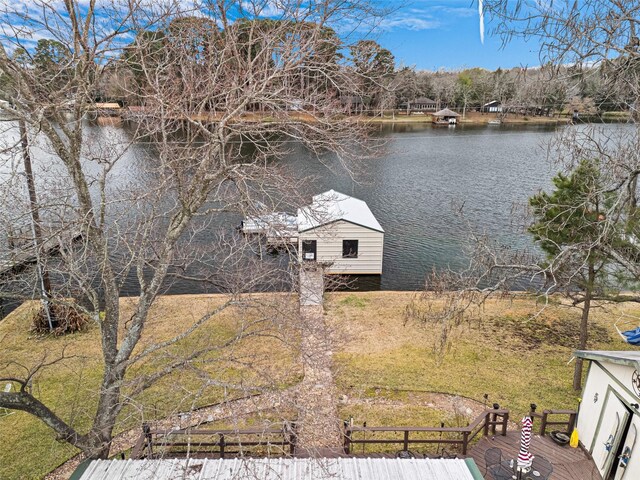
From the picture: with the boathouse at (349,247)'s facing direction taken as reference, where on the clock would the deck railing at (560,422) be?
The deck railing is roughly at 11 o'clock from the boathouse.

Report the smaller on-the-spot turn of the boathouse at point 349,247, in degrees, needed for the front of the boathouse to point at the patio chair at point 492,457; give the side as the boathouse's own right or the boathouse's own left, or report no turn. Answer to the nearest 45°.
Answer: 0° — it already faces it

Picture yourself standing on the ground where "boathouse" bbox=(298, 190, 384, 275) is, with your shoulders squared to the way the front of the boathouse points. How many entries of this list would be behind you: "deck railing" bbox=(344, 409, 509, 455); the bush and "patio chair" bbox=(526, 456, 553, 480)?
0

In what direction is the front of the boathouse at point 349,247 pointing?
toward the camera

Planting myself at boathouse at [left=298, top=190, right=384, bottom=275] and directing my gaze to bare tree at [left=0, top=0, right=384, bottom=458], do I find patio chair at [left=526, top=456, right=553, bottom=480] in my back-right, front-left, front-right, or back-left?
front-left

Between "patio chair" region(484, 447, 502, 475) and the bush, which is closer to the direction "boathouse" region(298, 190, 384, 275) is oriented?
the patio chair

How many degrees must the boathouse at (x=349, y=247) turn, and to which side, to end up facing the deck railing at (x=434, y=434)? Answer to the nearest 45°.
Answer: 0° — it already faces it

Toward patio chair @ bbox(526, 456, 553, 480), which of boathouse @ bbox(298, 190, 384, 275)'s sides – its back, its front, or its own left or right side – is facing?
front

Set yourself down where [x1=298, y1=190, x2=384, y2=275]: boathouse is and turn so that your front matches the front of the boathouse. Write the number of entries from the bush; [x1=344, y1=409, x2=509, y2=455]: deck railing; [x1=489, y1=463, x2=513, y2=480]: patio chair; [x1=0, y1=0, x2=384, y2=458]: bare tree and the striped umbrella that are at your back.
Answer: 0

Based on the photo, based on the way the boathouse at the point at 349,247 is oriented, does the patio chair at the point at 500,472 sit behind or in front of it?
in front

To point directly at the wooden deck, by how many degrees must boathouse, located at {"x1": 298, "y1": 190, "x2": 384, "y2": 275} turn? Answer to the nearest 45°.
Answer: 0° — it already faces it

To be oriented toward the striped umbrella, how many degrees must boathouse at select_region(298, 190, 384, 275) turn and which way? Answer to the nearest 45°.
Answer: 0° — it already faces it

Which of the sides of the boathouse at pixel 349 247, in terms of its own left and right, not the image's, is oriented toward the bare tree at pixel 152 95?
front
